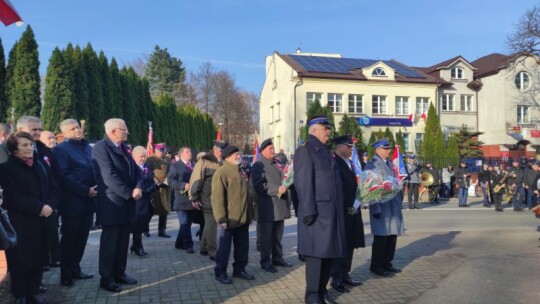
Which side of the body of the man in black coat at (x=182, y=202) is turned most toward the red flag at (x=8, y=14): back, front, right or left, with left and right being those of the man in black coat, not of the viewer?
right

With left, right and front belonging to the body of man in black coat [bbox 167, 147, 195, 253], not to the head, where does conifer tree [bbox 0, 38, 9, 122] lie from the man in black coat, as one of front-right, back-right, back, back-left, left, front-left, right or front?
back

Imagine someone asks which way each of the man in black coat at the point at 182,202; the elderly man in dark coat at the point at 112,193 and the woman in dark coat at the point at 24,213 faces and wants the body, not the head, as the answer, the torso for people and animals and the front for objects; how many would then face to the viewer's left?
0

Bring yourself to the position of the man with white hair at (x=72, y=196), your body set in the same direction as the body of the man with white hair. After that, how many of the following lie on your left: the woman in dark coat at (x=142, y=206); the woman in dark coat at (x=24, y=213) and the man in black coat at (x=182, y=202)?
2

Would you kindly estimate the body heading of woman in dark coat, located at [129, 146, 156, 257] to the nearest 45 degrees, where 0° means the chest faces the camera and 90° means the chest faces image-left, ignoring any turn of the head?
approximately 315°

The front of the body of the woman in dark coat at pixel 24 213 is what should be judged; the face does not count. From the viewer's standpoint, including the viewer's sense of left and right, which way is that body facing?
facing the viewer and to the right of the viewer

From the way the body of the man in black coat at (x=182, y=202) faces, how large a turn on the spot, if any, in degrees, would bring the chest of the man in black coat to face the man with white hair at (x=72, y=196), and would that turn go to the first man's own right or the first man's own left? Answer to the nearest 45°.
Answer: approximately 90° to the first man's own right

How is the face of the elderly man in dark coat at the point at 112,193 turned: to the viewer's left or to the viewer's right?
to the viewer's right
